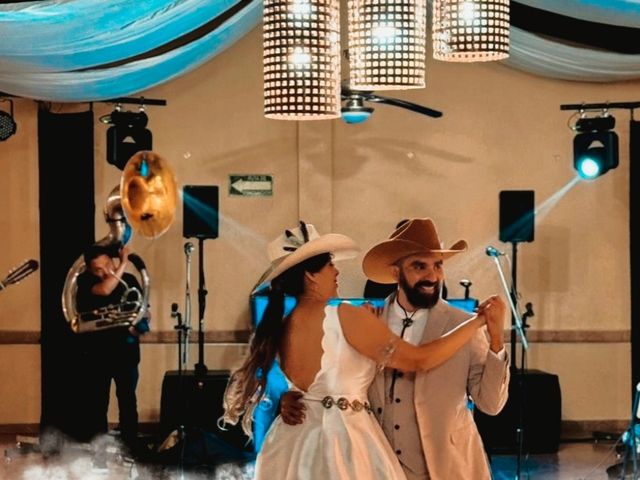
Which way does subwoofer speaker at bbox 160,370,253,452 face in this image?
toward the camera

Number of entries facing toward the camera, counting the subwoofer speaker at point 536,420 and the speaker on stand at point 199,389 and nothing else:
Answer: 2

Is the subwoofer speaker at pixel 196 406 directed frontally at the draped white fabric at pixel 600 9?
no

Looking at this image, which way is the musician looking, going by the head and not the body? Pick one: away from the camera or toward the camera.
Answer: toward the camera

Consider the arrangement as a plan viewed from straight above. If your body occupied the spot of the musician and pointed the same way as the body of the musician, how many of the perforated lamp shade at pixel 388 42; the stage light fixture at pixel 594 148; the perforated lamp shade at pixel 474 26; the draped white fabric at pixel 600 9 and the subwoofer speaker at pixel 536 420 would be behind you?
0

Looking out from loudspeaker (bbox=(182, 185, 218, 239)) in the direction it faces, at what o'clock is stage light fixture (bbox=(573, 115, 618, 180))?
The stage light fixture is roughly at 9 o'clock from the loudspeaker.

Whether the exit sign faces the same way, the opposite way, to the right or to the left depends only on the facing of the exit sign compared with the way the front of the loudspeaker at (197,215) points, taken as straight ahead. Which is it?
the same way

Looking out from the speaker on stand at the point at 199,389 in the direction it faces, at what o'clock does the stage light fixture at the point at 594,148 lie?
The stage light fixture is roughly at 9 o'clock from the speaker on stand.

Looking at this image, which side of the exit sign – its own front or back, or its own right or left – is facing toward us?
front

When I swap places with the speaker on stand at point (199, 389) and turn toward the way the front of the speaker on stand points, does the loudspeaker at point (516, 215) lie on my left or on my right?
on my left

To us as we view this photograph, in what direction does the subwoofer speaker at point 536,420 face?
facing the viewer

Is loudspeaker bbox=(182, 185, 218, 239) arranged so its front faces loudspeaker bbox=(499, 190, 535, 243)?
no

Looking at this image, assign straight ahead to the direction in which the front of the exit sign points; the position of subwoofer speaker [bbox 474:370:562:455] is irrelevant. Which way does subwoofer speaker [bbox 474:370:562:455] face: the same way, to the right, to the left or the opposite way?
the same way
